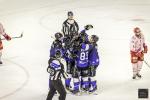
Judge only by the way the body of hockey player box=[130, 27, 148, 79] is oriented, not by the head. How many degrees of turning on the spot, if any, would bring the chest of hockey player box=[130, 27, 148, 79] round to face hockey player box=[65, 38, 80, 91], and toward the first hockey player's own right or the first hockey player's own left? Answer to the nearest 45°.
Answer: approximately 45° to the first hockey player's own right

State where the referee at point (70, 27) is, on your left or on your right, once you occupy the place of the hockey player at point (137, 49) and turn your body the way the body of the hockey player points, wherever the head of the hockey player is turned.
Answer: on your right

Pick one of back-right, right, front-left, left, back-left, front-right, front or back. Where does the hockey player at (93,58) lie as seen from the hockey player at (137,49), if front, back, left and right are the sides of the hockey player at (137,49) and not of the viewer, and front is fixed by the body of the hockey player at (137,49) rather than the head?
front-right

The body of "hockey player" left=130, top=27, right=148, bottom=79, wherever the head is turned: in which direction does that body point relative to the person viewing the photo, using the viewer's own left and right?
facing the viewer

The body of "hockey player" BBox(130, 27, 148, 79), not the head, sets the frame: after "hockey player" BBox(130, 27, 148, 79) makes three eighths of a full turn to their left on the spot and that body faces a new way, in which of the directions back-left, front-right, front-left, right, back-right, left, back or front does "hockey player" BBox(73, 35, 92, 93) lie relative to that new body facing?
back

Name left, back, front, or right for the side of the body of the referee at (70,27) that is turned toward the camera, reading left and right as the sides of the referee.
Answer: front

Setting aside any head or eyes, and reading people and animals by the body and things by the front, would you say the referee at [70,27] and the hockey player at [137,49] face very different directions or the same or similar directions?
same or similar directions

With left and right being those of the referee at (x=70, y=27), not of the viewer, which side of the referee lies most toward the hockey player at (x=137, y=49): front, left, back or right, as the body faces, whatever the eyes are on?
left
